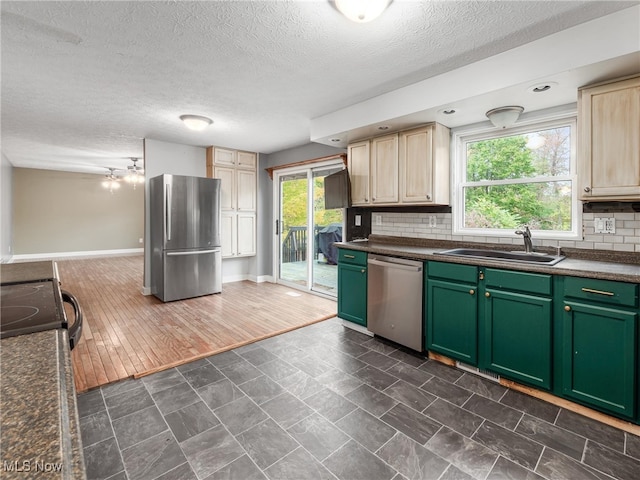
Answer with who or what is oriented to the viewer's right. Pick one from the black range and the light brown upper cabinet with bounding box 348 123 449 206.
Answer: the black range

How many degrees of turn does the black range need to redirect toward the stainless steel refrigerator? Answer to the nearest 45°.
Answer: approximately 45° to its left

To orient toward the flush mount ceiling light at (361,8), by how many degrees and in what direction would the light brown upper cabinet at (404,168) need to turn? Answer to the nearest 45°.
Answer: approximately 45° to its left

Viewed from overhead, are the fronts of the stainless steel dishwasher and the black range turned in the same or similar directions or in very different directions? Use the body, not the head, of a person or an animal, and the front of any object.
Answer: very different directions

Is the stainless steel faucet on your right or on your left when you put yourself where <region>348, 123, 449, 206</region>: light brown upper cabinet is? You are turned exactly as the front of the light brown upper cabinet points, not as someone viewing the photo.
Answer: on your left

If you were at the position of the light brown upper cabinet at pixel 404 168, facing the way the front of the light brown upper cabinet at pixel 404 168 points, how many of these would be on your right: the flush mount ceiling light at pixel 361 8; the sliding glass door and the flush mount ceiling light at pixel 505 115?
1

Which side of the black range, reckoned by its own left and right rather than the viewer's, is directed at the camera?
right

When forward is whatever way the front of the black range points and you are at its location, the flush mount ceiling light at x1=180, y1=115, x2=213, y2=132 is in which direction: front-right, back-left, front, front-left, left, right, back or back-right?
front-left

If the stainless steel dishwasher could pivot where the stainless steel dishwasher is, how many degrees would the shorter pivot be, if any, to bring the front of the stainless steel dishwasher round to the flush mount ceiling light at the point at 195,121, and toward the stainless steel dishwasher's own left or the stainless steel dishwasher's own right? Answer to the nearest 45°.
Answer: approximately 45° to the stainless steel dishwasher's own right

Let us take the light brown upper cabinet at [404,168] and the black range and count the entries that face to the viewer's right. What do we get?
1

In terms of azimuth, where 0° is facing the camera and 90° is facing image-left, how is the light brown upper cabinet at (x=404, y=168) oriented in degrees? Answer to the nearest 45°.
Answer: approximately 45°

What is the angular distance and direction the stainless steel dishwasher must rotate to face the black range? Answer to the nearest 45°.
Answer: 0° — it already faces it
